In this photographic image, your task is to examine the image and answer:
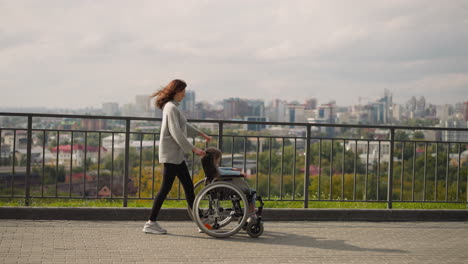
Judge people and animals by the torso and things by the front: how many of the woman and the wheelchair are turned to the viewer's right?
2

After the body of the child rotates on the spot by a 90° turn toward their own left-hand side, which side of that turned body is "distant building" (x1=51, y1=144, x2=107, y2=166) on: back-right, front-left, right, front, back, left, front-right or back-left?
front-left

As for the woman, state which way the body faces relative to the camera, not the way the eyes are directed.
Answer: to the viewer's right

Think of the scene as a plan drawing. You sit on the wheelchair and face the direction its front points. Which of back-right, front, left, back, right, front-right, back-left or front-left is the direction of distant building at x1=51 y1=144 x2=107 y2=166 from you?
back-left

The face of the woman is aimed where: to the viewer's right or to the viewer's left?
to the viewer's right

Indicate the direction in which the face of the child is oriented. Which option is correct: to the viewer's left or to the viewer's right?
to the viewer's right

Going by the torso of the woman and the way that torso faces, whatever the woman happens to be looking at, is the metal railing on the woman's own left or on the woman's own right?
on the woman's own left

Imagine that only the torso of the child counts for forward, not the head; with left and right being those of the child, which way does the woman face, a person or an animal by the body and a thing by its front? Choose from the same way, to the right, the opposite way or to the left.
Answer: the same way

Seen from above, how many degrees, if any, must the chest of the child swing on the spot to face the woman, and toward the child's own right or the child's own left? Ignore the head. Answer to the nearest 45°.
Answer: approximately 180°

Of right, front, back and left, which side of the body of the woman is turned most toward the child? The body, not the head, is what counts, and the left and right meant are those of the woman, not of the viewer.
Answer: front

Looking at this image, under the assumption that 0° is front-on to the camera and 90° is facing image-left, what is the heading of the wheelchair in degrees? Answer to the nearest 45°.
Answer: approximately 270°

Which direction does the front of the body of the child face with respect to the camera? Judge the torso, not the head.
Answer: to the viewer's right

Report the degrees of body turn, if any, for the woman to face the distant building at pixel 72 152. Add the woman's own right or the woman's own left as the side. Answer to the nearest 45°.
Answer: approximately 135° to the woman's own left

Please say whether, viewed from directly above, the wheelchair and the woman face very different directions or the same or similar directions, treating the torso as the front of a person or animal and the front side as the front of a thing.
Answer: same or similar directions
